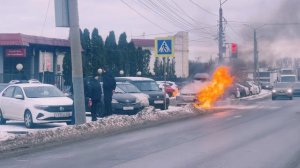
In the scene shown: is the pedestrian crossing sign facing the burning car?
no

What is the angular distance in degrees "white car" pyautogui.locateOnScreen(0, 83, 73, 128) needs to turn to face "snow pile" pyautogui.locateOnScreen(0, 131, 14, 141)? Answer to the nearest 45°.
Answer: approximately 45° to its right

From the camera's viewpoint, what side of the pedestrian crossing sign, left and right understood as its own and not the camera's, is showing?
front

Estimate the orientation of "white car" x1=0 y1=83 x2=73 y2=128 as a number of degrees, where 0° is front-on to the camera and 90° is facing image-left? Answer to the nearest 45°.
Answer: approximately 315°

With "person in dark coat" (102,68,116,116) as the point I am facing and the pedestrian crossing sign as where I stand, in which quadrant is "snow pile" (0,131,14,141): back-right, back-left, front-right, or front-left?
front-left

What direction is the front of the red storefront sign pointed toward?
toward the camera

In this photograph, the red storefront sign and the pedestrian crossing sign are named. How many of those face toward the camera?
2
